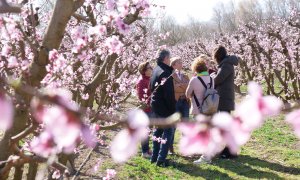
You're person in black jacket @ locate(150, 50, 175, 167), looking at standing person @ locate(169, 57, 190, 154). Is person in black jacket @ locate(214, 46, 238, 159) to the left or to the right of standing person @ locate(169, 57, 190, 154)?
right

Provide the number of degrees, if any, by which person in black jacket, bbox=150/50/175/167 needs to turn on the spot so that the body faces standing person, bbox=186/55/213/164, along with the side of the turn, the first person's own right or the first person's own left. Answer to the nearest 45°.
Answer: approximately 45° to the first person's own right

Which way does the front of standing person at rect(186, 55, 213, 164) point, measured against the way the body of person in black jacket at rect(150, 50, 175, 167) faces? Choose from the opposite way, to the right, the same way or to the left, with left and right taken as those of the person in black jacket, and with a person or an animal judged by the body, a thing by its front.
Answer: to the left

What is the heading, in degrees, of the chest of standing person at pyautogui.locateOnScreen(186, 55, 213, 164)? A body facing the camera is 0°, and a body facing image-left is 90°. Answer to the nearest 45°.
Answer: approximately 135°

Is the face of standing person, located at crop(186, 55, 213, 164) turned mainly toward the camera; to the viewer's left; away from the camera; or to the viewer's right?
away from the camera

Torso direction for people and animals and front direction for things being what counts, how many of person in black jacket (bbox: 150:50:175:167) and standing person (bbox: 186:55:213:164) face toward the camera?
0

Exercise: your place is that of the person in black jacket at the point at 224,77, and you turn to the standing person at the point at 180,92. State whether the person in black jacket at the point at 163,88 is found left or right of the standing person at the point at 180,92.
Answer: left

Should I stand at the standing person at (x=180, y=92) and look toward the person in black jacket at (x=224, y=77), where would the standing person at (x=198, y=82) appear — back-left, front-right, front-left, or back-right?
front-right

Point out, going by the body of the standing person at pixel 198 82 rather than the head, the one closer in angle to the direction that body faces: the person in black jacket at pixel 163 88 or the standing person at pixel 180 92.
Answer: the standing person

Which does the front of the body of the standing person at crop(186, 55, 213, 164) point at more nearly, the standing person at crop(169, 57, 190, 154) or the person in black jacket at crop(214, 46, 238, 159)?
the standing person

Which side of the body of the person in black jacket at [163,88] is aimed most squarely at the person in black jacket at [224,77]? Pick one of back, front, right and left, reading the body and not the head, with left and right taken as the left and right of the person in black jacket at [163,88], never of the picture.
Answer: front

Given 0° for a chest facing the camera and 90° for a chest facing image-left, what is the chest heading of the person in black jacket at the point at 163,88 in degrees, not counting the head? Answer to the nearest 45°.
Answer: approximately 225°

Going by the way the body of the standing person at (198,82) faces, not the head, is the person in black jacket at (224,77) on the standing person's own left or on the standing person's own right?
on the standing person's own right

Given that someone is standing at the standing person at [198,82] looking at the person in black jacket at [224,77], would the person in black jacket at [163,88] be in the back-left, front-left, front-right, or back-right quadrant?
back-left

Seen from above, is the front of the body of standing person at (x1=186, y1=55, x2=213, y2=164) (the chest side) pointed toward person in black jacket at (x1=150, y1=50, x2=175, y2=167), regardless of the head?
no
